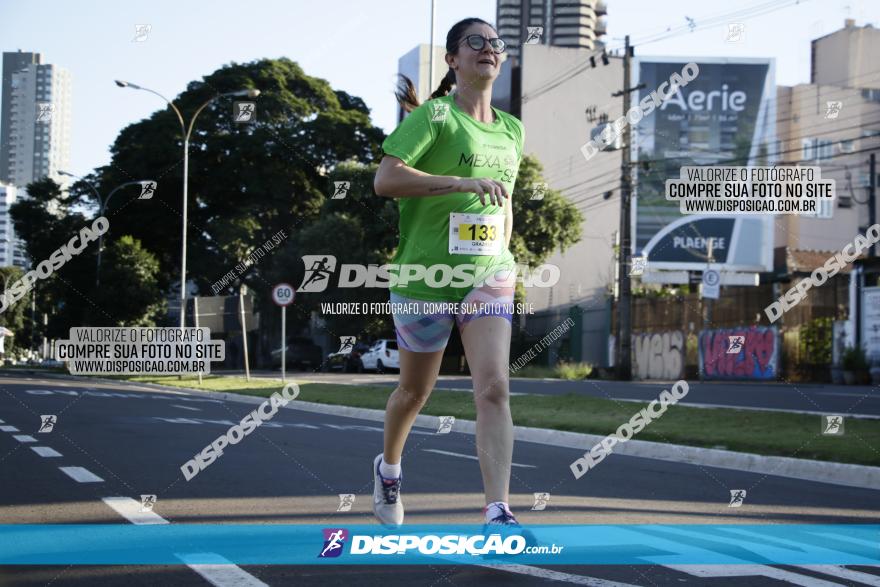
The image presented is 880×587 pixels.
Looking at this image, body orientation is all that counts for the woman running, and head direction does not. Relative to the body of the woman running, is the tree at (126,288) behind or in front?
behind

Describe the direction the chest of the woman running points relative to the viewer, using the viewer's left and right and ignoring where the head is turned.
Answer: facing the viewer and to the right of the viewer

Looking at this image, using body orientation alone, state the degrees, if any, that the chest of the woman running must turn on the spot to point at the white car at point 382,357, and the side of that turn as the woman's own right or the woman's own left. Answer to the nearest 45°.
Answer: approximately 135° to the woman's own left

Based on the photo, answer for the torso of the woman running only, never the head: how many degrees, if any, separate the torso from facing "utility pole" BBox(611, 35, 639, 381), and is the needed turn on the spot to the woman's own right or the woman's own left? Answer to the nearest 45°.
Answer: approximately 135° to the woman's own left

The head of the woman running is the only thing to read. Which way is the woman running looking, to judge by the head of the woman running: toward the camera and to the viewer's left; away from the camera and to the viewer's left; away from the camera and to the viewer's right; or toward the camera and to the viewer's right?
toward the camera and to the viewer's right

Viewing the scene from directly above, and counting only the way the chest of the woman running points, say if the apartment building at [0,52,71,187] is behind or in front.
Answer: behind
